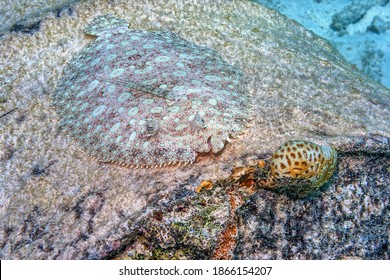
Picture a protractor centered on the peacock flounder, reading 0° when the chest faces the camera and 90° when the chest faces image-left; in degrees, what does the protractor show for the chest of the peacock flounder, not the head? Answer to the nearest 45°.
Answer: approximately 315°

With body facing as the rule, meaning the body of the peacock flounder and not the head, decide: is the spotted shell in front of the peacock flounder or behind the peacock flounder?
in front
